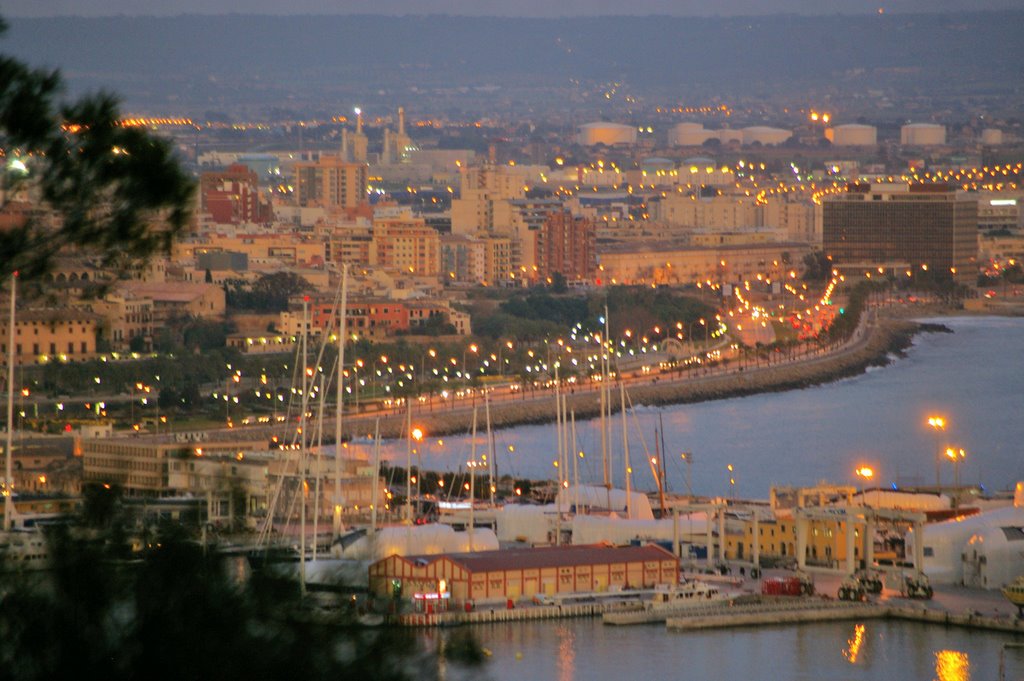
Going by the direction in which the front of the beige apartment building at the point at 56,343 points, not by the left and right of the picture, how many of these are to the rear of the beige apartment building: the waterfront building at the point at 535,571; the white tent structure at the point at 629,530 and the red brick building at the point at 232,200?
1

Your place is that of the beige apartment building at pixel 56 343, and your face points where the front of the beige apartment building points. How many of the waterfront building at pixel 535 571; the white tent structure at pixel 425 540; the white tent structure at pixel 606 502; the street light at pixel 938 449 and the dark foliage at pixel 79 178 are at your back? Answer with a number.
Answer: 0

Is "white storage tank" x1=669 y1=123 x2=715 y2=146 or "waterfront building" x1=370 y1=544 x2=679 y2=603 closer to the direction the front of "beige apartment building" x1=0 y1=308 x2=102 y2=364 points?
the waterfront building

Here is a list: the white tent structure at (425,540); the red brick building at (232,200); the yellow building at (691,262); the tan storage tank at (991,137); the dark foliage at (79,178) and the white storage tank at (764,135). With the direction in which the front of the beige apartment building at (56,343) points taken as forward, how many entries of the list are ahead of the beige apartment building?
2

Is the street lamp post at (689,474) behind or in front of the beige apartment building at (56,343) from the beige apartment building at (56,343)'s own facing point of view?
in front

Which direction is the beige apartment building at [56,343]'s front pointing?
toward the camera

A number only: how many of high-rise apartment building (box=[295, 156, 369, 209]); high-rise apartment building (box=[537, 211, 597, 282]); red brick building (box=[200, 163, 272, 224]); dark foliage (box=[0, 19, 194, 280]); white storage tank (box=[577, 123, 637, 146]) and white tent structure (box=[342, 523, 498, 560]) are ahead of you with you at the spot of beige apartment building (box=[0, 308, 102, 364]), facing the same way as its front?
2

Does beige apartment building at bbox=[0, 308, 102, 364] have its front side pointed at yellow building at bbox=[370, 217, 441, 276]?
no

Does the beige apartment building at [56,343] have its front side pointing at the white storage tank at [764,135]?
no

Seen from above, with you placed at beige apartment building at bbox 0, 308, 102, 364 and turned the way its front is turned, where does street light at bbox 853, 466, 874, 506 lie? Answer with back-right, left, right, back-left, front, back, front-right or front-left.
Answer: front-left

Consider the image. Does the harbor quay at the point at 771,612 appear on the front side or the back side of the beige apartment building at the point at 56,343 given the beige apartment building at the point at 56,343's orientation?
on the front side

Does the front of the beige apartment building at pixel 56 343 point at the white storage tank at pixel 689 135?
no

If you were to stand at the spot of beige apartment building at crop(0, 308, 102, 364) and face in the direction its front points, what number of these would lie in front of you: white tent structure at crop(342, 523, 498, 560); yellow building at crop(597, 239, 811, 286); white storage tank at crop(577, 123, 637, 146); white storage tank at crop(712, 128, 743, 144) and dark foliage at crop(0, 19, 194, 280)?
2

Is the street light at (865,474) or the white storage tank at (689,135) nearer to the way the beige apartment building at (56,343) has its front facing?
the street light
